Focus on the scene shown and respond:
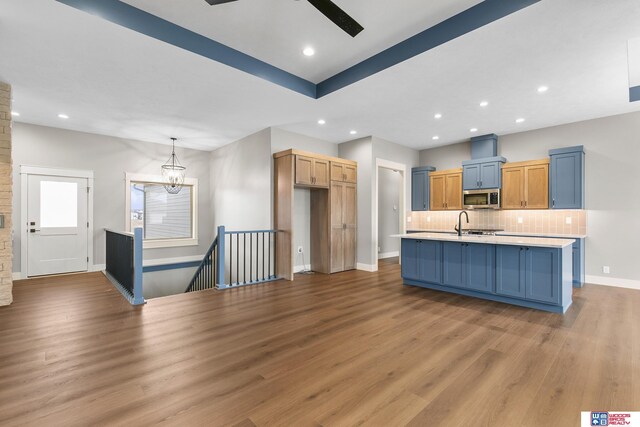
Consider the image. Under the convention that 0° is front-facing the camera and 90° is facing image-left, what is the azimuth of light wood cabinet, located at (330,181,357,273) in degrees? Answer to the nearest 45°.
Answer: approximately 315°

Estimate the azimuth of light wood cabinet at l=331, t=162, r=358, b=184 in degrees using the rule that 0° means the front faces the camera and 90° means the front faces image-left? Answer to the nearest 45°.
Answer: approximately 315°

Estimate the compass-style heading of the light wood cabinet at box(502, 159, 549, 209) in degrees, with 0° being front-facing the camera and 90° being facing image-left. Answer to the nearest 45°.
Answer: approximately 0°
